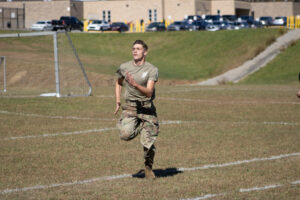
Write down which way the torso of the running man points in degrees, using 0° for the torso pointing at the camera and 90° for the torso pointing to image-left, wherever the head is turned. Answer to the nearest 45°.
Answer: approximately 0°
